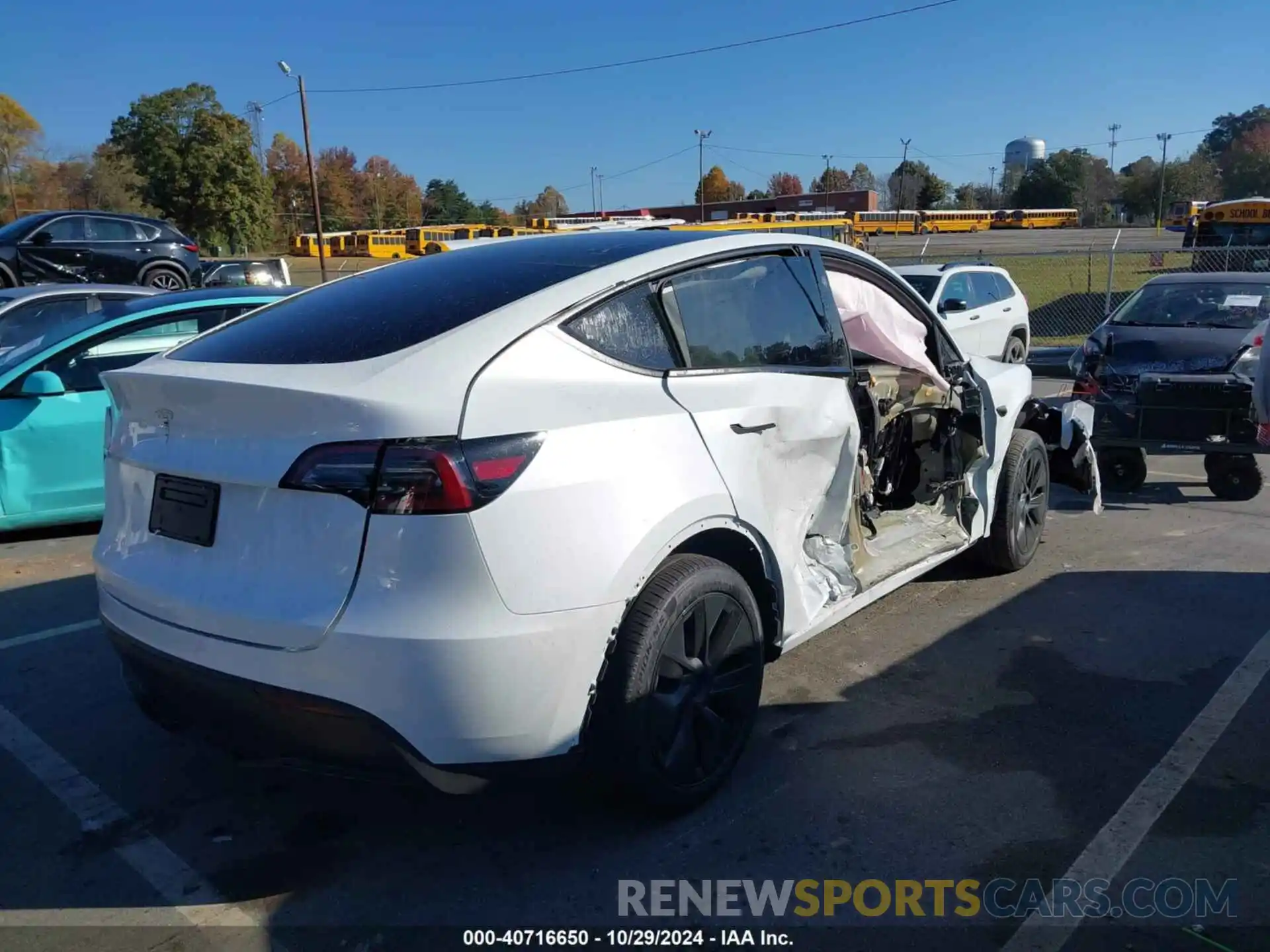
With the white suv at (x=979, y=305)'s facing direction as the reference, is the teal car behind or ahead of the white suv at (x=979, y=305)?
ahead

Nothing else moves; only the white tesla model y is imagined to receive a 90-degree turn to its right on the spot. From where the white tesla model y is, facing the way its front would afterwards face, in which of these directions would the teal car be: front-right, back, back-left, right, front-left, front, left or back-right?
back

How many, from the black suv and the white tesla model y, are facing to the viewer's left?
1

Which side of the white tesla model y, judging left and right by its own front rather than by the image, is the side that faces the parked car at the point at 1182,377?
front

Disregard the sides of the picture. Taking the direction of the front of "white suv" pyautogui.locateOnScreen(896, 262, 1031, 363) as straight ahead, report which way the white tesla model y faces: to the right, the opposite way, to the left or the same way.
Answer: the opposite way

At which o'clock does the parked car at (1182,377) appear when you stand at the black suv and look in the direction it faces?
The parked car is roughly at 8 o'clock from the black suv.

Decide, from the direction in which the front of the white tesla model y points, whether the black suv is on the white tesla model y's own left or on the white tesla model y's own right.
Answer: on the white tesla model y's own left

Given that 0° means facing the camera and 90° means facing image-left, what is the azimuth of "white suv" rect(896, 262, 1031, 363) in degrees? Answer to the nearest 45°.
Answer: approximately 45°

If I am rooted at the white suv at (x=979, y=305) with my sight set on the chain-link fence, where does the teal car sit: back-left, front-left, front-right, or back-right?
back-left

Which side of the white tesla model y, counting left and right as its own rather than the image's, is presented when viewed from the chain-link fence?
front

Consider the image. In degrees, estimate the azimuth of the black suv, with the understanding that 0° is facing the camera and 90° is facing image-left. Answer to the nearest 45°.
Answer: approximately 90°

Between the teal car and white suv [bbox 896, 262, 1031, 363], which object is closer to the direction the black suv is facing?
the teal car

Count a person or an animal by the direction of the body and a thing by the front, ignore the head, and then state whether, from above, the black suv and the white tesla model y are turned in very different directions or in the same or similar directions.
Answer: very different directions

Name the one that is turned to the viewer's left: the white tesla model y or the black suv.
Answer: the black suv

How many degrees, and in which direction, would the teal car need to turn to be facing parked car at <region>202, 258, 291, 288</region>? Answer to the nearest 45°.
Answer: approximately 135° to its right

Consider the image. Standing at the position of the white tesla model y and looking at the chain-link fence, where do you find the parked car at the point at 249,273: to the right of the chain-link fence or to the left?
left
